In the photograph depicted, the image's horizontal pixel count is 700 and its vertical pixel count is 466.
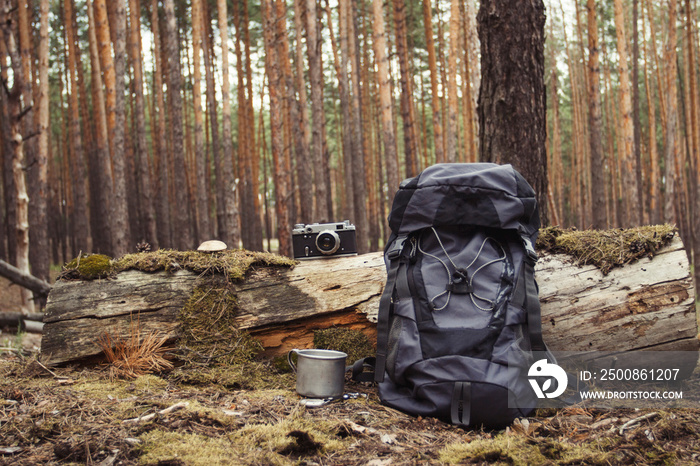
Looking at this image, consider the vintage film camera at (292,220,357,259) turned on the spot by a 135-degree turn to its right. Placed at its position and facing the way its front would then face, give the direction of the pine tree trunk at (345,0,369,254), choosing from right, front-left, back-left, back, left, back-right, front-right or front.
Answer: front-right

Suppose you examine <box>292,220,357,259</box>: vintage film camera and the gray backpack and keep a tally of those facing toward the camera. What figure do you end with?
2

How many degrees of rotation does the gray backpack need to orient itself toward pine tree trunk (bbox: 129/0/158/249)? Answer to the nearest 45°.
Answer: approximately 135° to its right

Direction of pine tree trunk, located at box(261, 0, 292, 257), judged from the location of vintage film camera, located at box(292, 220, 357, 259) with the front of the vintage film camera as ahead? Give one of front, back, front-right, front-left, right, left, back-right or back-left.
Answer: back

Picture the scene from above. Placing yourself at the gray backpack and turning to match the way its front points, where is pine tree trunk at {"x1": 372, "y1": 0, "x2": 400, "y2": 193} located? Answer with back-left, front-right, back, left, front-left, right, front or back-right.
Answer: back

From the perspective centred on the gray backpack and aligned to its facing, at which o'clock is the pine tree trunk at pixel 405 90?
The pine tree trunk is roughly at 6 o'clock from the gray backpack.

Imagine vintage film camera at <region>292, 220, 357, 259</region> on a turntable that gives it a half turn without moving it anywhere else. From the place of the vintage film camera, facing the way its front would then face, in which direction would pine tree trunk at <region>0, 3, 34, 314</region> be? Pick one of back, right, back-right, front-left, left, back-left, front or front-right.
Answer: front-left

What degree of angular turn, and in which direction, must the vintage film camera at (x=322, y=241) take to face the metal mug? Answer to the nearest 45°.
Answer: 0° — it already faces it

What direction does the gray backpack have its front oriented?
toward the camera

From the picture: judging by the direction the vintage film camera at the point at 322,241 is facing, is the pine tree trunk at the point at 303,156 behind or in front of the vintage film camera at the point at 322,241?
behind

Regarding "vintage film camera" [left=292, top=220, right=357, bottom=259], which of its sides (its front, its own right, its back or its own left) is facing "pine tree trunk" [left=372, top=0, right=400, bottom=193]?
back

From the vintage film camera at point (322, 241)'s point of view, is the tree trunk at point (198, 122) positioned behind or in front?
behind
